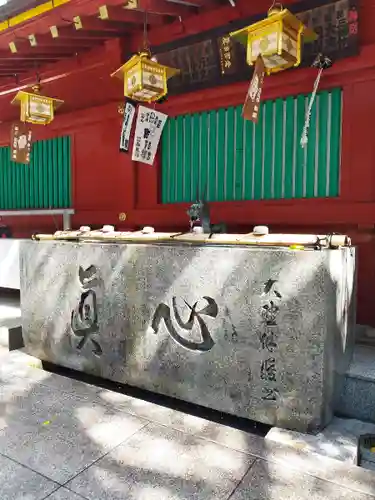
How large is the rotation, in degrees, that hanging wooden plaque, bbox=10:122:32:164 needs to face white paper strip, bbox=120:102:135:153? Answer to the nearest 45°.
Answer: approximately 45° to its left

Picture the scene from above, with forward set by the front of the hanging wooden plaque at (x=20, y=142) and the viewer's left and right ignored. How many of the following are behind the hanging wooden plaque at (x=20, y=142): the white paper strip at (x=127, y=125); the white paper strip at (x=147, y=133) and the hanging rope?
0

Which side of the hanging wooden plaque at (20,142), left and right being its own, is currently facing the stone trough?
front

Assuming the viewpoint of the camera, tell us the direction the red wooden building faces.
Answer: facing the viewer and to the left of the viewer

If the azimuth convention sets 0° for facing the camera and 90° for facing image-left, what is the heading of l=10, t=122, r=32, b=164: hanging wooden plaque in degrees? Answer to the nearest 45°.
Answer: approximately 0°

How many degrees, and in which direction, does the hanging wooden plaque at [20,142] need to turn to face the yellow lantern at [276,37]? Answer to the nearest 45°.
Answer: approximately 45° to its left

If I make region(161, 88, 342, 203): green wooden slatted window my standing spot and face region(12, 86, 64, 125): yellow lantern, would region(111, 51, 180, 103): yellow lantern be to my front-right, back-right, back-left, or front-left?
front-left

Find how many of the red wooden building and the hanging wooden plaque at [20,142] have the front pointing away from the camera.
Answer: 0
